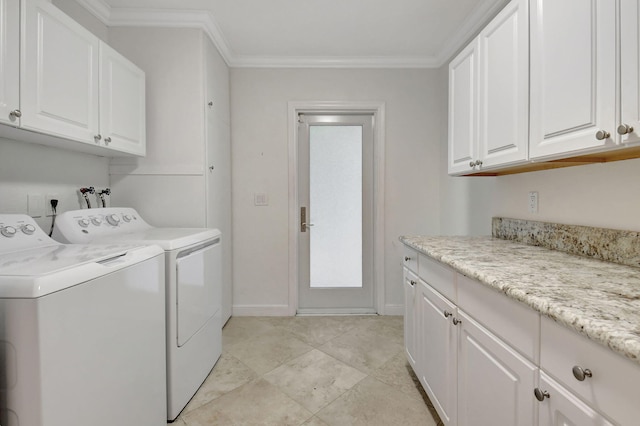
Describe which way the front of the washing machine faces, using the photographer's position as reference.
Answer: facing the viewer and to the right of the viewer

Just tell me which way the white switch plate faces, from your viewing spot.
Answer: facing the viewer

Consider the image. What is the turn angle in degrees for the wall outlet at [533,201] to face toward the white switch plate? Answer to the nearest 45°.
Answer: approximately 45° to its right

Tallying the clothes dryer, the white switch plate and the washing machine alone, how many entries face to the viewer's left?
0

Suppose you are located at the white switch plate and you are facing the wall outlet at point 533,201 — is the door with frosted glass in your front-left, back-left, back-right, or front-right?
front-left

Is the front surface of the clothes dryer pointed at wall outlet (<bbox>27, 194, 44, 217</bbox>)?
no

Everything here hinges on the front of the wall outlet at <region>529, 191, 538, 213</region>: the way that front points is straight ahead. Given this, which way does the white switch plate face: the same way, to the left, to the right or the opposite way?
to the left

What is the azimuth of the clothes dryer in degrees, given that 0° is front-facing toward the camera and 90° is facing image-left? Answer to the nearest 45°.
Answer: approximately 315°

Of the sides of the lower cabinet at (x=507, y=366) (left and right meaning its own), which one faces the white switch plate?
right

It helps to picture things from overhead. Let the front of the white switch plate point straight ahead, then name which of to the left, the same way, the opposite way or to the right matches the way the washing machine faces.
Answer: to the left

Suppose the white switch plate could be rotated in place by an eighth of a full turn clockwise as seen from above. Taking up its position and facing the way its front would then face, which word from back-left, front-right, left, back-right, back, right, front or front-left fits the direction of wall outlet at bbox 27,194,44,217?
front

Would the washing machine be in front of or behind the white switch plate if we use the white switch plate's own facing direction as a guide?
in front

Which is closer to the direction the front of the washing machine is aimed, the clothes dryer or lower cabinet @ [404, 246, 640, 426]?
the lower cabinet

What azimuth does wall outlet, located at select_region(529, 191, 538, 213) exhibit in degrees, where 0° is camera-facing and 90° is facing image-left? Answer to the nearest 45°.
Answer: approximately 45°

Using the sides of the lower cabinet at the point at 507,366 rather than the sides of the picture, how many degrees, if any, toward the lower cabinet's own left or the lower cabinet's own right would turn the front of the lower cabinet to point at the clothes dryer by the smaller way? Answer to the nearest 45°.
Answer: approximately 45° to the lower cabinet's own right

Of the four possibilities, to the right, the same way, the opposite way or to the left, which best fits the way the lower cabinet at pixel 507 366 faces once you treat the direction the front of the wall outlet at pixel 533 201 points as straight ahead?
the same way

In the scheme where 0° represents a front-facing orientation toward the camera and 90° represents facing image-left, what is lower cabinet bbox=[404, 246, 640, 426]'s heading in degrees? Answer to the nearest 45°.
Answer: approximately 45°

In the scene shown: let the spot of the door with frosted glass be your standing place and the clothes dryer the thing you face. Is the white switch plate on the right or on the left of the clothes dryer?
right

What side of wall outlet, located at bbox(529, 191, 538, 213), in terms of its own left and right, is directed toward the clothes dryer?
front

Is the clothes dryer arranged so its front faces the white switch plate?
no

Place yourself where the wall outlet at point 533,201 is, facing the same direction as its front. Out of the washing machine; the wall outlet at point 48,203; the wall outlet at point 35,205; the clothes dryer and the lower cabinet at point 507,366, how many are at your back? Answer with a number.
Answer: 0

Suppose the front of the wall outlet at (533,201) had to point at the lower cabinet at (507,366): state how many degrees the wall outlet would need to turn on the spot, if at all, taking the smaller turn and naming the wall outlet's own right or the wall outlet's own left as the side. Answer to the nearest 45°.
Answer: approximately 45° to the wall outlet's own left

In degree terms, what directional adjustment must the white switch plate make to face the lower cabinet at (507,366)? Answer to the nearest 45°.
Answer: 0° — it already faces it

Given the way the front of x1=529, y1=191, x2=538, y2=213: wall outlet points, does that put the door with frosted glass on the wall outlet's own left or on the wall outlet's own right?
on the wall outlet's own right
